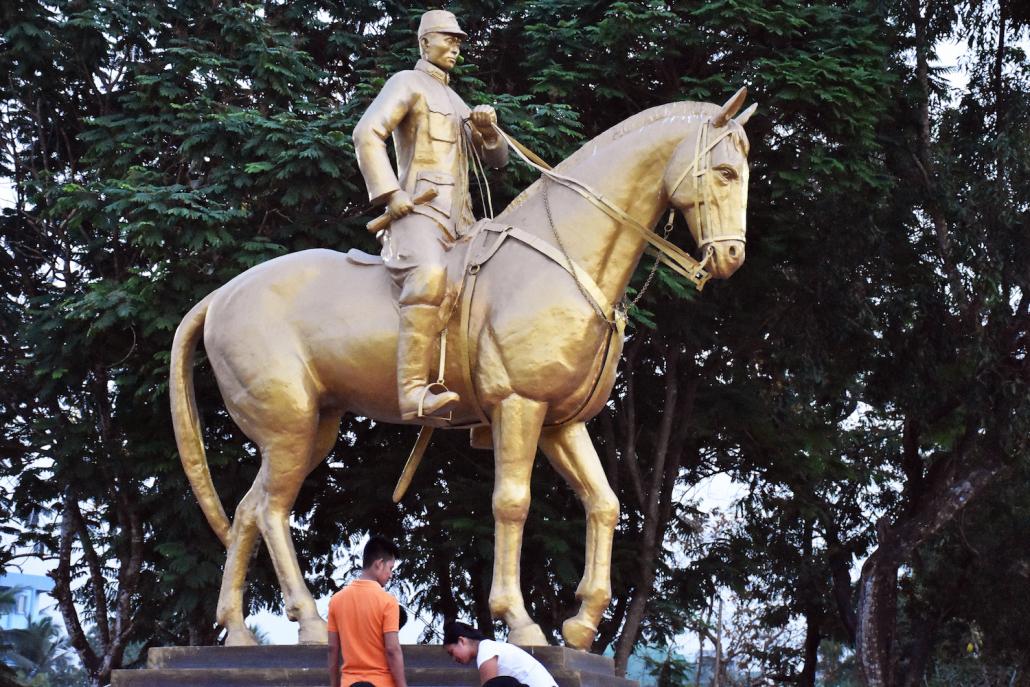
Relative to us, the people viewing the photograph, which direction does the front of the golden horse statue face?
facing to the right of the viewer

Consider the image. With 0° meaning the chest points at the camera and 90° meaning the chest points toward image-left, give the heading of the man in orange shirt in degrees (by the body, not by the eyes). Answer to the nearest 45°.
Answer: approximately 225°

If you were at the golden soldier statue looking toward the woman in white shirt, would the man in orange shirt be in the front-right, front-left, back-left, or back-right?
front-right

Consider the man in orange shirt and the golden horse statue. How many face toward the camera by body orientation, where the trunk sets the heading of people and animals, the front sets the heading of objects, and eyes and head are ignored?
0

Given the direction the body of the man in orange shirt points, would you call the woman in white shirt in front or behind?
in front

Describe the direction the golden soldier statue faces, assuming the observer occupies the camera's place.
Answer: facing the viewer and to the right of the viewer
